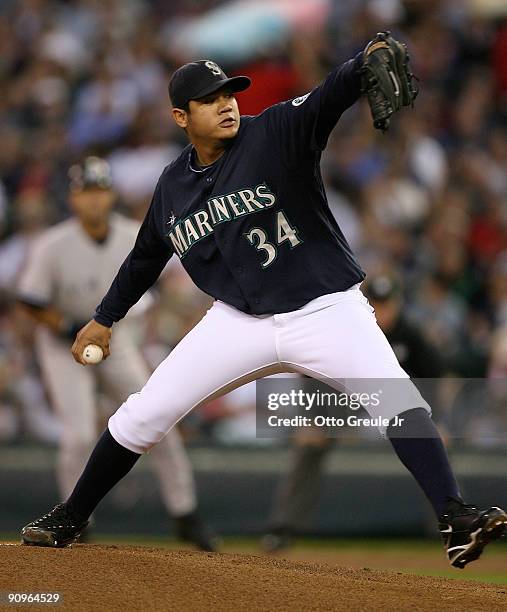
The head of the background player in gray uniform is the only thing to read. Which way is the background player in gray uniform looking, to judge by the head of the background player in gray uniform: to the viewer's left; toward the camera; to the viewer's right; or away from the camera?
toward the camera

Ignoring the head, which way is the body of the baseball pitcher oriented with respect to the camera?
toward the camera

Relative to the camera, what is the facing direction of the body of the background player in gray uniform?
toward the camera

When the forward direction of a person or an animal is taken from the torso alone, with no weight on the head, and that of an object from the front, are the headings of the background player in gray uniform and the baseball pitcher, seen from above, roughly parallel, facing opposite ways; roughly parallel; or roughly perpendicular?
roughly parallel

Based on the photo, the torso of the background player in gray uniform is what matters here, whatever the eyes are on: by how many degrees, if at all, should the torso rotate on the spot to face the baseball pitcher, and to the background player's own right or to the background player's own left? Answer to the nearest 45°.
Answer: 0° — they already face them

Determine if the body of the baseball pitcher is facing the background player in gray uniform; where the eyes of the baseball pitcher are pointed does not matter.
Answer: no

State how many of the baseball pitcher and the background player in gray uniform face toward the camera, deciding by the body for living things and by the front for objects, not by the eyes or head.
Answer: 2
